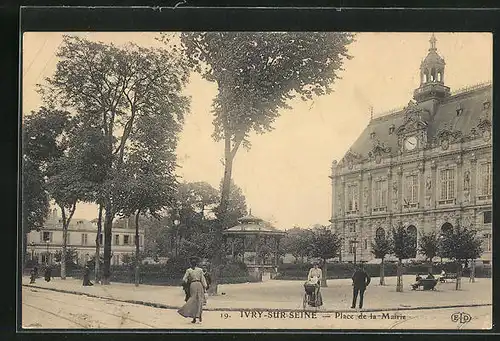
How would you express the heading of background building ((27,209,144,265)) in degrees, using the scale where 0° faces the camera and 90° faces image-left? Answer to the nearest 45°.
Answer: approximately 0°

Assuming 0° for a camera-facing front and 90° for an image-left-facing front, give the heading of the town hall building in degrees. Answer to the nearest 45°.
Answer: approximately 45°

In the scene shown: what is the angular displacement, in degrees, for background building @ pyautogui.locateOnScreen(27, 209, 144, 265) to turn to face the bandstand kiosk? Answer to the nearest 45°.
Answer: approximately 90° to its left
